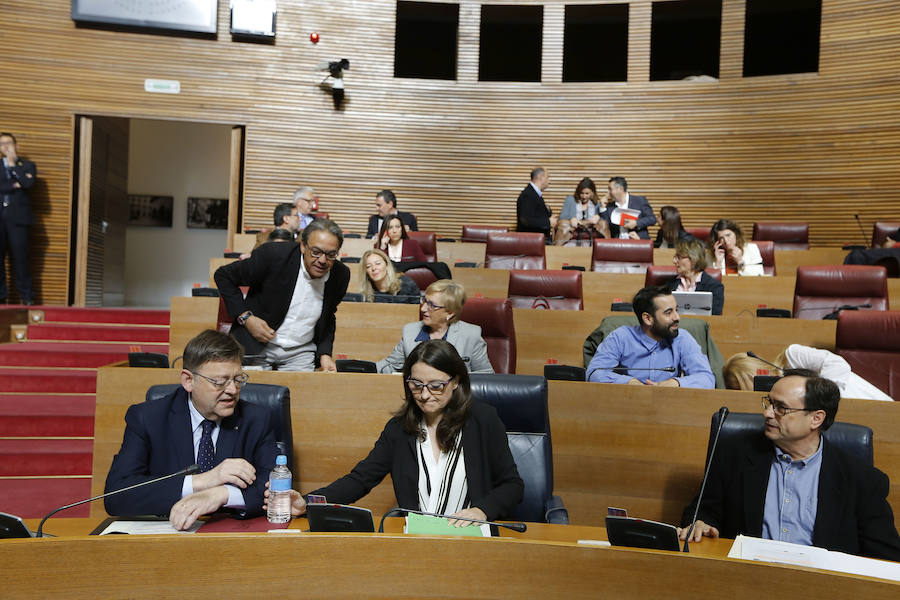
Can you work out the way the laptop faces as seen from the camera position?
facing away from the viewer

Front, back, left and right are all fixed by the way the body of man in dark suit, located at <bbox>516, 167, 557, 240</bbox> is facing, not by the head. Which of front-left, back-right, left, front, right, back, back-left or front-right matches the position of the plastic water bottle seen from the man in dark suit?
right

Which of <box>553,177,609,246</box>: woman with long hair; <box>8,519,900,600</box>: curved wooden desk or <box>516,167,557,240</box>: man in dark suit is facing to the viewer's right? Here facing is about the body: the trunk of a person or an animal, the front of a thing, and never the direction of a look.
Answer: the man in dark suit

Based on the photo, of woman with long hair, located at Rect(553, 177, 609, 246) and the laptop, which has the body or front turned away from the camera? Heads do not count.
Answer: the laptop

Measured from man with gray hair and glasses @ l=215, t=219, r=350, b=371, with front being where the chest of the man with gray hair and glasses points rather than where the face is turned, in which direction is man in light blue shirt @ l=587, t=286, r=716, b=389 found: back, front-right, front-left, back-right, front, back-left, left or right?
front-left

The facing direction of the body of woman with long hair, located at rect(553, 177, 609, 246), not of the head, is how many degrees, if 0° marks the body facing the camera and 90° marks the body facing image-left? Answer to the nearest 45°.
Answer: approximately 0°

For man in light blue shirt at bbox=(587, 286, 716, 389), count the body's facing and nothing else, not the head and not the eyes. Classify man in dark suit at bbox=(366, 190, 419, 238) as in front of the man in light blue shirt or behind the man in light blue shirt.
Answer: behind

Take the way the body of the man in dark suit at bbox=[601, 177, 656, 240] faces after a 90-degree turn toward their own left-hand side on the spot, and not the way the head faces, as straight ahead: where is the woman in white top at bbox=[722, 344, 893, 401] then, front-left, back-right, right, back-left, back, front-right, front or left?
front-right

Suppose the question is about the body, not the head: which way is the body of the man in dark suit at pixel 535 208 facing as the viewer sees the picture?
to the viewer's right

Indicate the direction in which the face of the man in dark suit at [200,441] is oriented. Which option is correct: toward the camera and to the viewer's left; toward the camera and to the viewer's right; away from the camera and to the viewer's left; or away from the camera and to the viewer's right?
toward the camera and to the viewer's right

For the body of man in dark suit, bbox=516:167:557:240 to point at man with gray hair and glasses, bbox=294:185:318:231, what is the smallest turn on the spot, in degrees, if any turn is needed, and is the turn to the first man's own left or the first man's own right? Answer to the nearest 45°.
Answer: approximately 135° to the first man's own right

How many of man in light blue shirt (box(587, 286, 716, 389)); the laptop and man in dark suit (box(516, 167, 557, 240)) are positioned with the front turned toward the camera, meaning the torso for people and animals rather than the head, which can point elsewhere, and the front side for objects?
1
